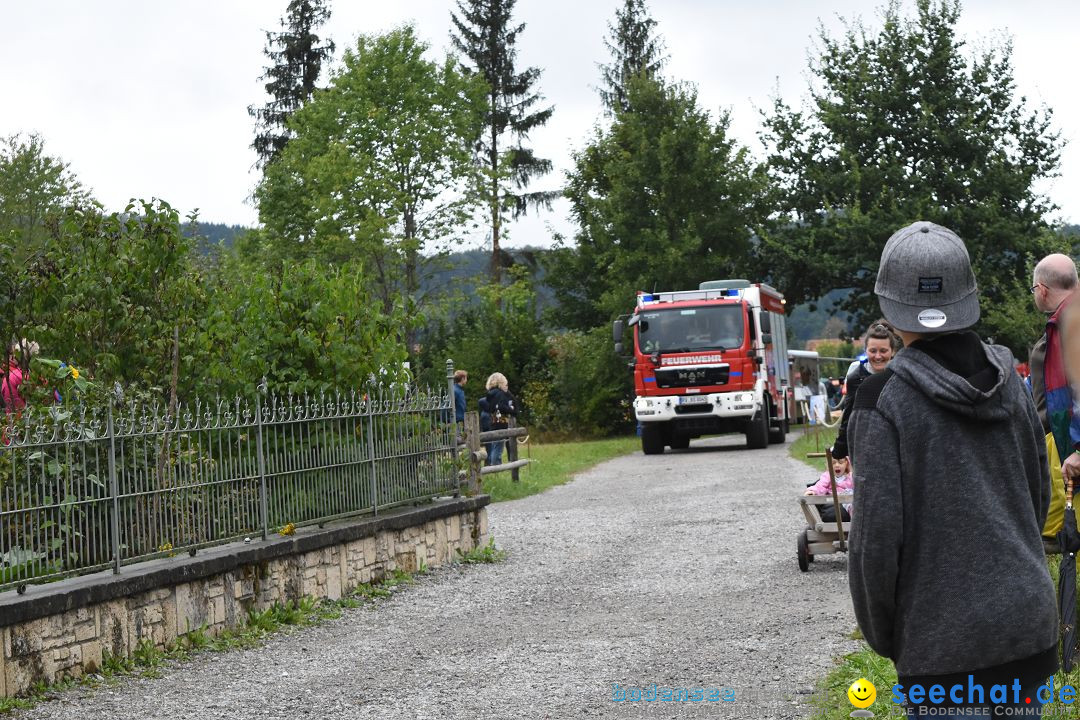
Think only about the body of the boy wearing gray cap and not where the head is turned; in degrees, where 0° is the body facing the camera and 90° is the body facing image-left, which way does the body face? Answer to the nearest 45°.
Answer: approximately 180°

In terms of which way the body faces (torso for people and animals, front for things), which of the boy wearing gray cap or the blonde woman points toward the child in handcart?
the boy wearing gray cap

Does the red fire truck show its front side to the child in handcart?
yes

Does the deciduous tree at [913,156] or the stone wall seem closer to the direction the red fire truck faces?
the stone wall

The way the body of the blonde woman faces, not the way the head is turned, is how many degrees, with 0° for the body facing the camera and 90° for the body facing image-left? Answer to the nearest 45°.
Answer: approximately 180°

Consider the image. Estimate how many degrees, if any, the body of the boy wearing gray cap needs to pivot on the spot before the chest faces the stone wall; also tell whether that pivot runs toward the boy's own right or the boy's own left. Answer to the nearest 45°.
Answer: approximately 45° to the boy's own left

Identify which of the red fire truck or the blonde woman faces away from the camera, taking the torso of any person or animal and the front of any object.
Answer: the blonde woman

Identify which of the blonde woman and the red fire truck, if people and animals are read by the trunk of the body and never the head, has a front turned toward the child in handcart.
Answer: the red fire truck

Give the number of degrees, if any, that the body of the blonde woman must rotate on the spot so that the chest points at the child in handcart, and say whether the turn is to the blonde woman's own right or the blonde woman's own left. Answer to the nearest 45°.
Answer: approximately 180°

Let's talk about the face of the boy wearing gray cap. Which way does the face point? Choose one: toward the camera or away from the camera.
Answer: away from the camera

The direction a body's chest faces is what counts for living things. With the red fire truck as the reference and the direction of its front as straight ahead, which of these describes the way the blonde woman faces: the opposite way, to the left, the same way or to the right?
the opposite way

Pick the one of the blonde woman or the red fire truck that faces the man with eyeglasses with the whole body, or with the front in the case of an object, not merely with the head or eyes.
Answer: the red fire truck

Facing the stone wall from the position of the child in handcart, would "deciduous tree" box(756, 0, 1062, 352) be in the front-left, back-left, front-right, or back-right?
back-right

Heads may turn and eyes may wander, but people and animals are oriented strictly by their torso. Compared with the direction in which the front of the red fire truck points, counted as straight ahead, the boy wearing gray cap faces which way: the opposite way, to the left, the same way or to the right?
the opposite way

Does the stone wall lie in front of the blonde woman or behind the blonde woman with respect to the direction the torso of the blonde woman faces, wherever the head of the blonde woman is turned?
behind
